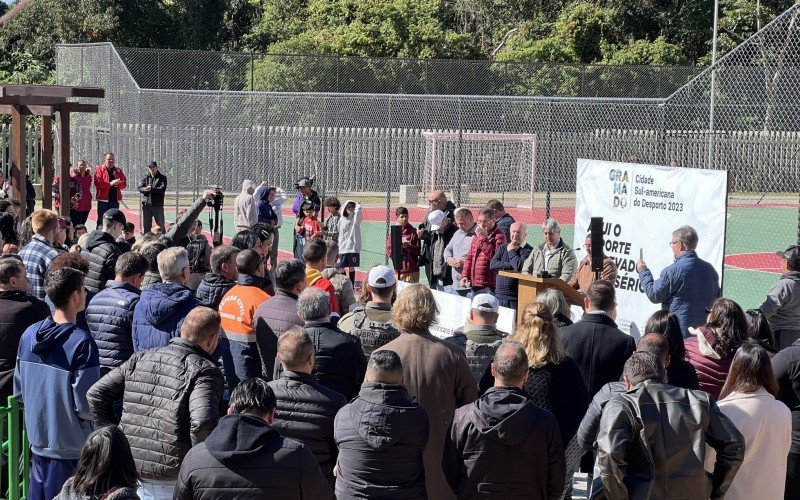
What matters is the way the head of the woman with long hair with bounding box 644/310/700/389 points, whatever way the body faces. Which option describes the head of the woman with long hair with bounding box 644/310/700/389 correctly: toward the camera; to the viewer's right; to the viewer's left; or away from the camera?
away from the camera

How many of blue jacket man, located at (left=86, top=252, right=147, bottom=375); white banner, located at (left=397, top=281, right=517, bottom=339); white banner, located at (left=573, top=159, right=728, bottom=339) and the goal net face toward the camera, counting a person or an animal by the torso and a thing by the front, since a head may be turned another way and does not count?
3

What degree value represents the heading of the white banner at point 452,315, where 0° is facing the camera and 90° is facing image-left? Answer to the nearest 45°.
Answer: approximately 0°

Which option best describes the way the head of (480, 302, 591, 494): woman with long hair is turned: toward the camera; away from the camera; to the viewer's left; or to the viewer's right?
away from the camera

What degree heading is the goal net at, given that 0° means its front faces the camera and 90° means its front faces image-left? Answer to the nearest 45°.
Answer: approximately 0°

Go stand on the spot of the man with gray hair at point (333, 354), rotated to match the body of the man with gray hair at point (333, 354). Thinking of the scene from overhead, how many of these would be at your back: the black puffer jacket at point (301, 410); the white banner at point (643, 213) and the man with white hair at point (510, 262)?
1

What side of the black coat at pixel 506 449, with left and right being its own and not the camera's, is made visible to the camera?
back

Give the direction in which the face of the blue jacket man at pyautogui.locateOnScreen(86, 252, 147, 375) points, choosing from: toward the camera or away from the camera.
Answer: away from the camera

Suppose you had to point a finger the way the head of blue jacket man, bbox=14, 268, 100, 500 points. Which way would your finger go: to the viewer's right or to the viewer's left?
to the viewer's right

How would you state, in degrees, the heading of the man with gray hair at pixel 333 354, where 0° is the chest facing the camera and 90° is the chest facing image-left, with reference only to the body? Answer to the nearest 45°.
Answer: approximately 180°

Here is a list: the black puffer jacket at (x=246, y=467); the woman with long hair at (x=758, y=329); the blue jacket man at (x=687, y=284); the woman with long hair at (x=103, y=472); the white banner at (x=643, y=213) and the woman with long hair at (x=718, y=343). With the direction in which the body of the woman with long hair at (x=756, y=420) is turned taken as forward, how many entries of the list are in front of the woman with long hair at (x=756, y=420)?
4

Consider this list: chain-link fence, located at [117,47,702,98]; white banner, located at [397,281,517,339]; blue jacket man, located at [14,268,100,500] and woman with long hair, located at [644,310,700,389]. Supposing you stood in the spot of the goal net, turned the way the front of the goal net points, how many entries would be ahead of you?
3

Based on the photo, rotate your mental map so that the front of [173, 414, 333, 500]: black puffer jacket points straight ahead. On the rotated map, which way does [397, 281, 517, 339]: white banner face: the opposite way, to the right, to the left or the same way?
the opposite way

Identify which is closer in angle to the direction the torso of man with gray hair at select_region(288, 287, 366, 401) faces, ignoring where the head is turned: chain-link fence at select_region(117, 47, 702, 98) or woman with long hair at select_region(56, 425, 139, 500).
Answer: the chain-link fence

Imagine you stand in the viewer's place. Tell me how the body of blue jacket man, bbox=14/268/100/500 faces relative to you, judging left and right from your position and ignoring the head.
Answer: facing away from the viewer and to the right of the viewer

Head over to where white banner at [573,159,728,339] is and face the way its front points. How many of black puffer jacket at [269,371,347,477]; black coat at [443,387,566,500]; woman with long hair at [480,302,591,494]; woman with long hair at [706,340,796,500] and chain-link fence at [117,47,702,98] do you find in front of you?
4
